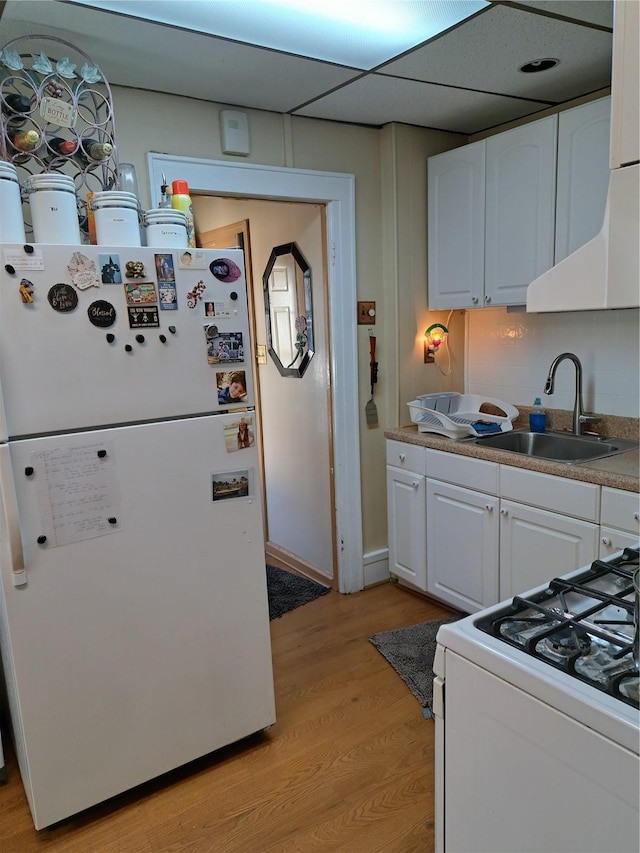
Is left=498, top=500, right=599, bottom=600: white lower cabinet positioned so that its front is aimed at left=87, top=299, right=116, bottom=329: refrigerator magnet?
yes

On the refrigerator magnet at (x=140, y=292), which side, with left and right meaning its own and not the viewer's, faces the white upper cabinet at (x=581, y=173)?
left

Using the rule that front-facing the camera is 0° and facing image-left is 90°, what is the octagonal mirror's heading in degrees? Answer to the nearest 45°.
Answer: approximately 45°

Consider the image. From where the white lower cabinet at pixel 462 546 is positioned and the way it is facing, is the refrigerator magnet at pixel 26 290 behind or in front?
in front

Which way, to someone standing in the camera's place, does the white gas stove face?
facing away from the viewer and to the left of the viewer

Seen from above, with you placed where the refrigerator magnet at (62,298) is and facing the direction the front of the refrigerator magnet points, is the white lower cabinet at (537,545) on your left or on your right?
on your left

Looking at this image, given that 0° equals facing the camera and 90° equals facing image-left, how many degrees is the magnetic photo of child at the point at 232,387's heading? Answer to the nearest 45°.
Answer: approximately 0°

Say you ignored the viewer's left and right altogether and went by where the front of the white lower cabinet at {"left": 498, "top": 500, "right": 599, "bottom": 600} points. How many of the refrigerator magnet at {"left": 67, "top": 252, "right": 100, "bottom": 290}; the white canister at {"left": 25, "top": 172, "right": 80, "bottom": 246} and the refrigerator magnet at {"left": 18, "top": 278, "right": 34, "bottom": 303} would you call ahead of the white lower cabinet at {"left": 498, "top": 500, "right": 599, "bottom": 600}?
3

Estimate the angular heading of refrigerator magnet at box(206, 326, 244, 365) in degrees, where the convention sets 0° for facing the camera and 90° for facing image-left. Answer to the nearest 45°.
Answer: approximately 0°
